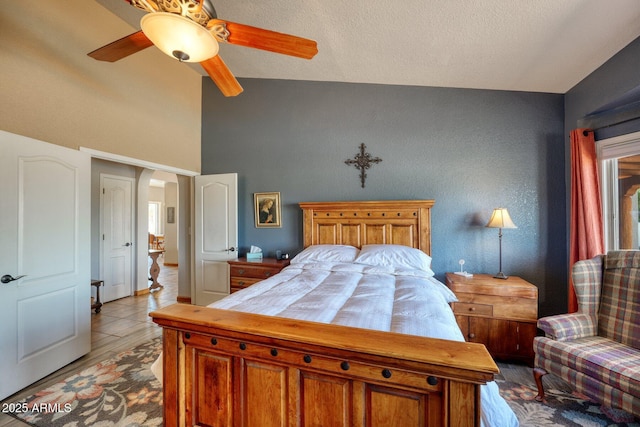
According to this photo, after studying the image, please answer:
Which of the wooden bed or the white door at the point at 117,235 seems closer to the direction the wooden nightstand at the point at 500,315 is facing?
the wooden bed

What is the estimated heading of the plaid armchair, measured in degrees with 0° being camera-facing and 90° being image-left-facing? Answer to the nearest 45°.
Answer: approximately 45°

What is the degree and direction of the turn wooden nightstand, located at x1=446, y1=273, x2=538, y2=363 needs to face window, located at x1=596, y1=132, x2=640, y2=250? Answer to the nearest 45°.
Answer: approximately 135° to its left

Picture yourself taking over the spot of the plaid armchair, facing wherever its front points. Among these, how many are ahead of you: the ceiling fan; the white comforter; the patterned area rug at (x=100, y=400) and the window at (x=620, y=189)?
3

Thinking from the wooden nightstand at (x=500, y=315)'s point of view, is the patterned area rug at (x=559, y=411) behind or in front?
in front

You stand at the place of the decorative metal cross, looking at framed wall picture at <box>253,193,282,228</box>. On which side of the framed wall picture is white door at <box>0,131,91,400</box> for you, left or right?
left

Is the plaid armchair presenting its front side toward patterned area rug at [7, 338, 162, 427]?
yes

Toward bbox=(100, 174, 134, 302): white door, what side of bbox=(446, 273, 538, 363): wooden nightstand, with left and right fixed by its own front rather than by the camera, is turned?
right

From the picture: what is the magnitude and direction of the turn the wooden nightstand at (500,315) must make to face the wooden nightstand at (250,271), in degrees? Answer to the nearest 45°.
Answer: approximately 90° to its right

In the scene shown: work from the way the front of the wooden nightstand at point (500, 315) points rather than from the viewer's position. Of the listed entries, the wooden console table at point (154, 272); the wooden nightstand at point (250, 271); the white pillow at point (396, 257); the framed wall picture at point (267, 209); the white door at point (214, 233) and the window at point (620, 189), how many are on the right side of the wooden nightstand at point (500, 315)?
5

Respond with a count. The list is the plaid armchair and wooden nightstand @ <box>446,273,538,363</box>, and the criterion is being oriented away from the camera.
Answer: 0

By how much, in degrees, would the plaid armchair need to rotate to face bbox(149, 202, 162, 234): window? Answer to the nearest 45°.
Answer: approximately 45° to its right

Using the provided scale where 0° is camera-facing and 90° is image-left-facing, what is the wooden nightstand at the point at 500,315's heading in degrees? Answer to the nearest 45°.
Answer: approximately 0°

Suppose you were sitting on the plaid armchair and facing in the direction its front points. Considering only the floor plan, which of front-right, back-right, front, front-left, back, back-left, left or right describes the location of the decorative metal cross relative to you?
front-right

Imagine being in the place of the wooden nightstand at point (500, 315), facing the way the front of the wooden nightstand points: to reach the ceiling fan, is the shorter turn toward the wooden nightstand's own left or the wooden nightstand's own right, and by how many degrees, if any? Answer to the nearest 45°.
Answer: approximately 45° to the wooden nightstand's own right

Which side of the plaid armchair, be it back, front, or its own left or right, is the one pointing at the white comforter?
front
